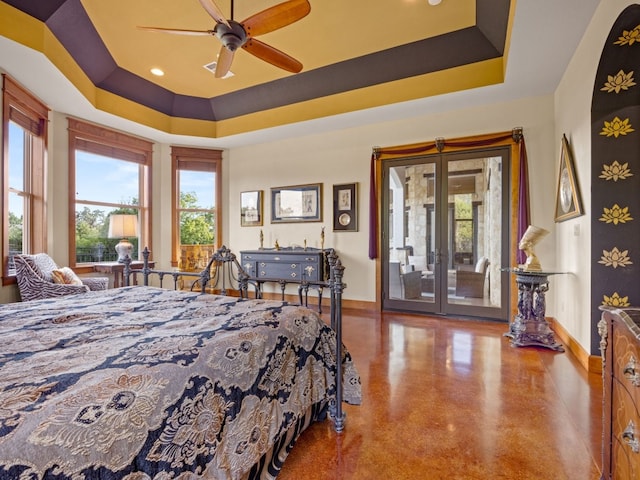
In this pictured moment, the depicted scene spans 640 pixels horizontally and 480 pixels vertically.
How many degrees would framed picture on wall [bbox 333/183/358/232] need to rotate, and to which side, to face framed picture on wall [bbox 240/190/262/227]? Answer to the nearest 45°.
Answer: approximately 90° to its right

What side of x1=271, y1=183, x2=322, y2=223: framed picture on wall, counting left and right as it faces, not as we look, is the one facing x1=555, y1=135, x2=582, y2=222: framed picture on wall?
left

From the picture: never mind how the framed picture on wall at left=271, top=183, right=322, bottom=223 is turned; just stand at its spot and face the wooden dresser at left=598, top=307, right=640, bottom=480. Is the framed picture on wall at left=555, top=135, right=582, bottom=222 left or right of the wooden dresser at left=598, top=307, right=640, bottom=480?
left

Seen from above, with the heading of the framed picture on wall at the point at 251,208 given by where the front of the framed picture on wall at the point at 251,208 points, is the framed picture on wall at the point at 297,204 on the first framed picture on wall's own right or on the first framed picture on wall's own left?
on the first framed picture on wall's own left

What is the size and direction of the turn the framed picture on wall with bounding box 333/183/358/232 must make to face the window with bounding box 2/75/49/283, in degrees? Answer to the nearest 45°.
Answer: approximately 90° to its right

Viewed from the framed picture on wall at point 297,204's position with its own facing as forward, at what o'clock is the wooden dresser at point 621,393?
The wooden dresser is roughly at 10 o'clock from the framed picture on wall.

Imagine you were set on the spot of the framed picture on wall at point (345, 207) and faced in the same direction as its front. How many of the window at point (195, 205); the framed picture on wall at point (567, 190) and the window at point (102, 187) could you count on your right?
2
